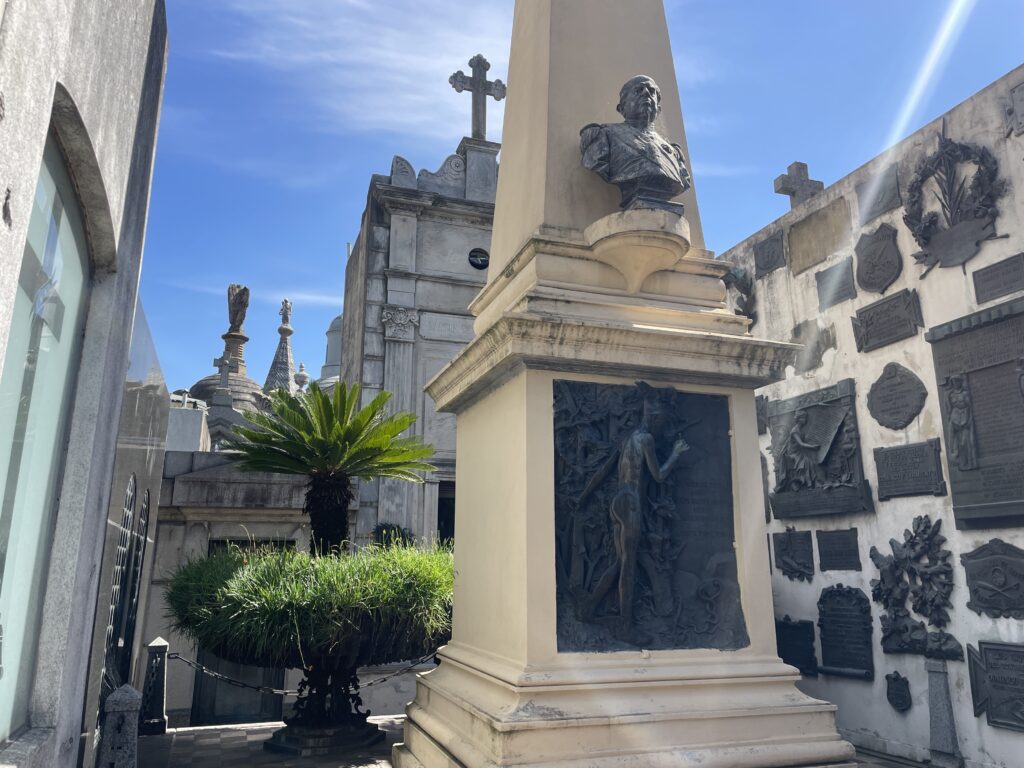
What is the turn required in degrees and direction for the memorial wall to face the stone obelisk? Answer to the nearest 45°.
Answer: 0° — it already faces it

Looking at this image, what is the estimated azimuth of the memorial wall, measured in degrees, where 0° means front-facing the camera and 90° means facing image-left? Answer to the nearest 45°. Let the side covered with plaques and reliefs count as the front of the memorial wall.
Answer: approximately 45°

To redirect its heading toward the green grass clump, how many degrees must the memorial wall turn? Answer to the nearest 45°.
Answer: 0° — it already faces it

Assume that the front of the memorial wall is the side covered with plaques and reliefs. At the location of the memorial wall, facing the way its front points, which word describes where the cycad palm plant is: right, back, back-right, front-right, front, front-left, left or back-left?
front-right

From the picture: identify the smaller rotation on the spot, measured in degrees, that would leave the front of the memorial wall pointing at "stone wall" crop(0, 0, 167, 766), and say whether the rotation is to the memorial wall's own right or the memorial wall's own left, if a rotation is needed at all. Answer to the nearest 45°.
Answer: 0° — it already faces it
